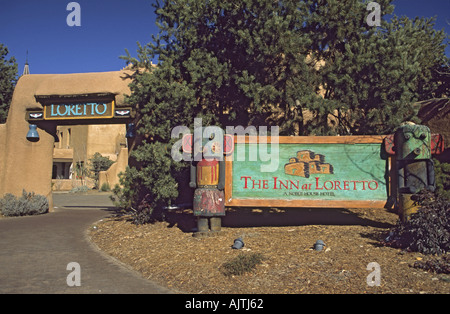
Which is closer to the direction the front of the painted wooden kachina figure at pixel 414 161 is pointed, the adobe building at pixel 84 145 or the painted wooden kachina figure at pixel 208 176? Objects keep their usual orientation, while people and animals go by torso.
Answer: the painted wooden kachina figure at pixel 208 176

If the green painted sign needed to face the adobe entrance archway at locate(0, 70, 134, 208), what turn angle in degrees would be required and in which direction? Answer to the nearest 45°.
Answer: approximately 90° to its right

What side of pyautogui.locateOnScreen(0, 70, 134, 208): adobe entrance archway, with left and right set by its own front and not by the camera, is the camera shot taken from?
front

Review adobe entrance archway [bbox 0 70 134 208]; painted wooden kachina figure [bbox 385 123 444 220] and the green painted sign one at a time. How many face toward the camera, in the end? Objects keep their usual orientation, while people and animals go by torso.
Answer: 3

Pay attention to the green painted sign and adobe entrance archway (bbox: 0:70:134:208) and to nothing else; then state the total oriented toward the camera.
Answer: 2

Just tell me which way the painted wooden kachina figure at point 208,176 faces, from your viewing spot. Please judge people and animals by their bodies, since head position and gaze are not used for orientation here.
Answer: facing the viewer

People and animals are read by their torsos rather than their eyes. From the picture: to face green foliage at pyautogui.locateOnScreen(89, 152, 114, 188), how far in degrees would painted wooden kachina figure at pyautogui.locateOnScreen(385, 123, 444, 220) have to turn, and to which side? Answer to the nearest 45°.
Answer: approximately 135° to its right

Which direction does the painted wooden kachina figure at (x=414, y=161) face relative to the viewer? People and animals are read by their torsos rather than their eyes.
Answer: toward the camera

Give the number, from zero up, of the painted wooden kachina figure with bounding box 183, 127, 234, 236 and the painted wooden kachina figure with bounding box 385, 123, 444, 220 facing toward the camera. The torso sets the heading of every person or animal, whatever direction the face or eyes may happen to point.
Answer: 2

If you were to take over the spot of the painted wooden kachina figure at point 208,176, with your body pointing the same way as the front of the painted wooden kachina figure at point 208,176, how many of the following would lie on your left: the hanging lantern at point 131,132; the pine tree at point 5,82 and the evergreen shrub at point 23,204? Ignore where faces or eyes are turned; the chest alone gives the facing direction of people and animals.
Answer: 0

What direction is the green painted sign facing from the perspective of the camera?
toward the camera

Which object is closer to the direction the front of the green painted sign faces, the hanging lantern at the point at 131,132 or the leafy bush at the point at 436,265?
the leafy bush
